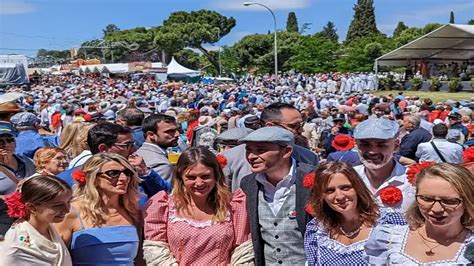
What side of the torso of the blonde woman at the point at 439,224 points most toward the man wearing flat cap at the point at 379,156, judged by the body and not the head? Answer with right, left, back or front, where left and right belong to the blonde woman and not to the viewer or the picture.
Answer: back

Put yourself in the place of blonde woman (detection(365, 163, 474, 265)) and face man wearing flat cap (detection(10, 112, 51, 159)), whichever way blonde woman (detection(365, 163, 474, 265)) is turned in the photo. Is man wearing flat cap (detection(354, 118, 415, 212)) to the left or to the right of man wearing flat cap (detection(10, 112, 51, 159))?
right

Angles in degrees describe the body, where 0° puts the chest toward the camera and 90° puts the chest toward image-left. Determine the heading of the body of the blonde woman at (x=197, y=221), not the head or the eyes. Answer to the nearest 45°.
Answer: approximately 0°

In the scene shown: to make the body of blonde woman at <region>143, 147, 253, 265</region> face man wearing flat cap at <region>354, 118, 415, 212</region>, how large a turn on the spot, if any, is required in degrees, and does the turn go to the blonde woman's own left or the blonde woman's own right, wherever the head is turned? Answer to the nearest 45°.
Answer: approximately 90° to the blonde woman's own left

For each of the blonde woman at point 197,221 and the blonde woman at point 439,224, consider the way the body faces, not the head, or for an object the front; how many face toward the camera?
2

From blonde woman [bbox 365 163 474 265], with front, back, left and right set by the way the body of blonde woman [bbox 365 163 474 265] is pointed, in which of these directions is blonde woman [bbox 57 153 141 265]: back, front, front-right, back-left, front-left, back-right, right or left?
right

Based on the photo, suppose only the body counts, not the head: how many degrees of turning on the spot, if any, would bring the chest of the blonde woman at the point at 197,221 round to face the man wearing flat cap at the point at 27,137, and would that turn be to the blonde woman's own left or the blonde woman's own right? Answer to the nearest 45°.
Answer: approximately 135° to the blonde woman's own right

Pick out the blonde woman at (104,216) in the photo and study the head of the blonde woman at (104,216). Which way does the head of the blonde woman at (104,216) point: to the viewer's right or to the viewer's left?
to the viewer's right
